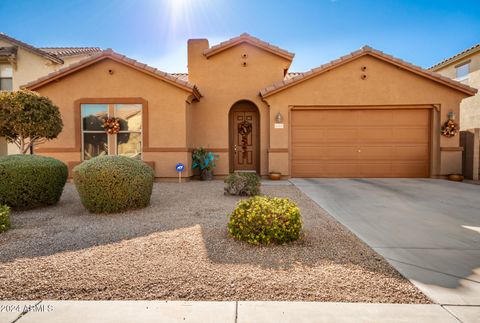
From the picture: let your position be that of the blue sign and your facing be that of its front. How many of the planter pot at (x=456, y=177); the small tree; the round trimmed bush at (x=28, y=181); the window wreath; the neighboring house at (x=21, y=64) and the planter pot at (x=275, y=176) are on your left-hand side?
2

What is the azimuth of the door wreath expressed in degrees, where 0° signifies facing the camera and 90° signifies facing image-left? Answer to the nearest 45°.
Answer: approximately 0°

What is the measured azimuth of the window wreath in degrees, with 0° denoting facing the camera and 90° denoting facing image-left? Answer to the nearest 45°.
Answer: approximately 0°

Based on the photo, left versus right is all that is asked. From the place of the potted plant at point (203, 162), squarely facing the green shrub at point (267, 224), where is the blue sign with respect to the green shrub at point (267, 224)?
right

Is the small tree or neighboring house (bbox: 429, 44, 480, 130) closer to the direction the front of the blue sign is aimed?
the small tree

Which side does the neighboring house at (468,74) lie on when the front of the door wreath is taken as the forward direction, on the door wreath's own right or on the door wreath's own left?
on the door wreath's own left

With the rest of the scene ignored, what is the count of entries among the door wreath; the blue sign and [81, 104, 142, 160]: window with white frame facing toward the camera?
3

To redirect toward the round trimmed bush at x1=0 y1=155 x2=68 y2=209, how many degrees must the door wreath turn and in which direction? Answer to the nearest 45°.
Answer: approximately 45° to its right

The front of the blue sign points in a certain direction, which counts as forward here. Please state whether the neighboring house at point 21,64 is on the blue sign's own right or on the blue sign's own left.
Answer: on the blue sign's own right
